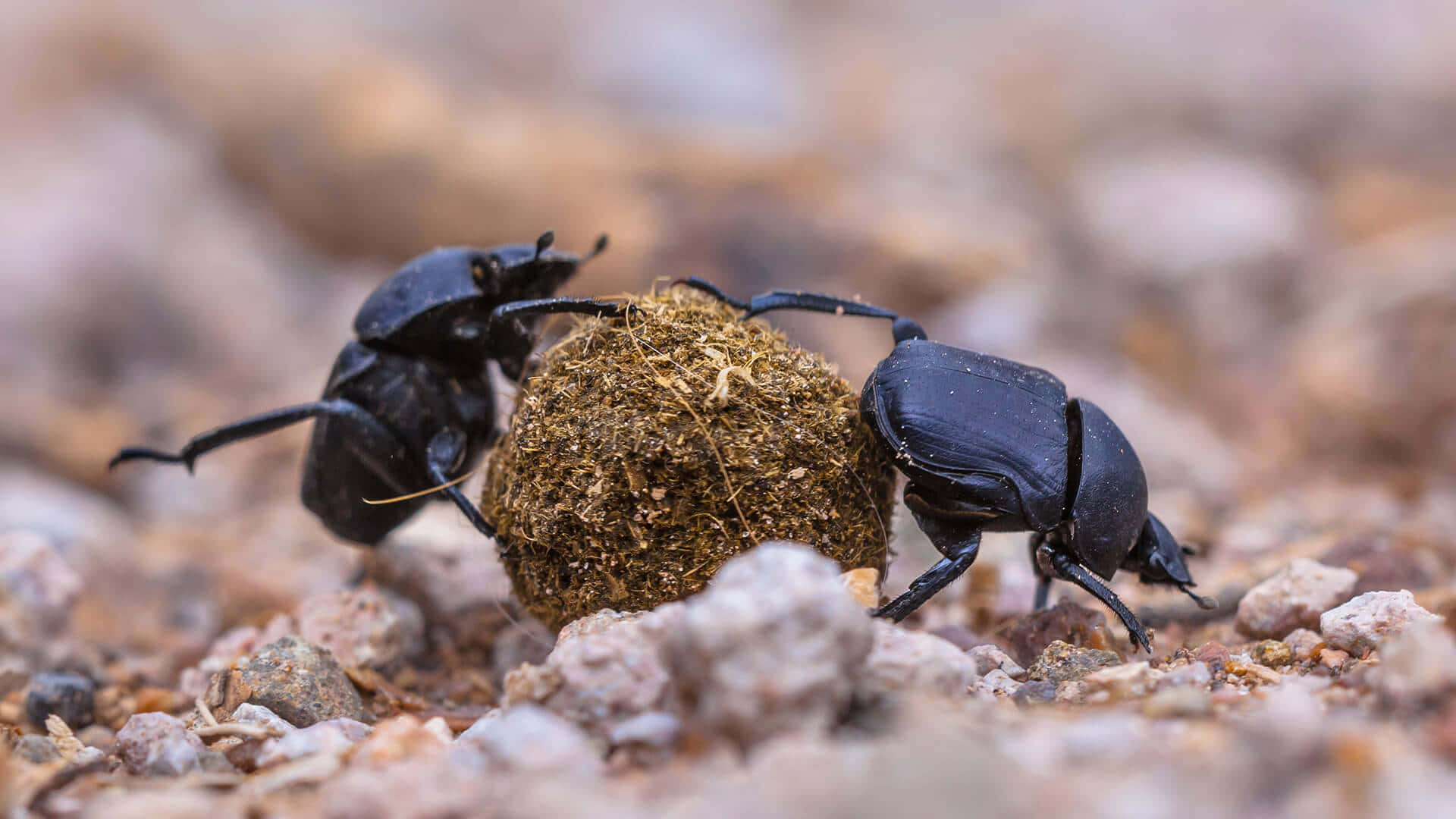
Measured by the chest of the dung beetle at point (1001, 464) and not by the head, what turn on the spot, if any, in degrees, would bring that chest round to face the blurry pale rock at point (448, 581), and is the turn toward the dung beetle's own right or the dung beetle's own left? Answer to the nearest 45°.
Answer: approximately 135° to the dung beetle's own left

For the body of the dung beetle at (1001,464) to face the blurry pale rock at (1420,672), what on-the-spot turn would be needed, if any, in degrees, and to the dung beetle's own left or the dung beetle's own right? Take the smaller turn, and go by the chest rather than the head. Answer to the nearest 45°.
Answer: approximately 45° to the dung beetle's own right

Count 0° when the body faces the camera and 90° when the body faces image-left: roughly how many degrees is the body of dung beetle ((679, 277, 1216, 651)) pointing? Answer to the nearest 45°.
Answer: approximately 270°

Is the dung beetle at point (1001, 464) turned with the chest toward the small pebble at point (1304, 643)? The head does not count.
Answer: yes

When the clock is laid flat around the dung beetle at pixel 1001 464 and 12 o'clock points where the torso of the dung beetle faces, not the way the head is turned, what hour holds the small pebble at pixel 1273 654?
The small pebble is roughly at 12 o'clock from the dung beetle.

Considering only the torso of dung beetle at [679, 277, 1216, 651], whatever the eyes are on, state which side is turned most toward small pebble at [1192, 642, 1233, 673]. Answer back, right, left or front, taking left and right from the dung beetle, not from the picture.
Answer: front

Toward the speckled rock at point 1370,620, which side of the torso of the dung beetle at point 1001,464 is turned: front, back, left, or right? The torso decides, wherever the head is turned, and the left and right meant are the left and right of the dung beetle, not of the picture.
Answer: front
